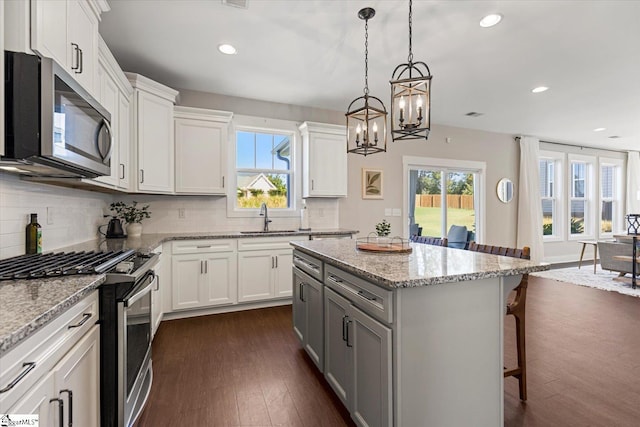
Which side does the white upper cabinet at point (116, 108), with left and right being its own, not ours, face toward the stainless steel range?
right

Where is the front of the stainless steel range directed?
to the viewer's right

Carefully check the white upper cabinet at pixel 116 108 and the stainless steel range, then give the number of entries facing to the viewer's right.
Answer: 2

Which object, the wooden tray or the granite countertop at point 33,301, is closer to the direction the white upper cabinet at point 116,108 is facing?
the wooden tray

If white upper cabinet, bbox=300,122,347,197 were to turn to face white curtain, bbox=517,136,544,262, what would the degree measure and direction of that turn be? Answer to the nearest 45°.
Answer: approximately 135° to its left

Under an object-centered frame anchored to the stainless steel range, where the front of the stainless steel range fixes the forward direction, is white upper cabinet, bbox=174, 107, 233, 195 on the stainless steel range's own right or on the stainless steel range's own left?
on the stainless steel range's own left

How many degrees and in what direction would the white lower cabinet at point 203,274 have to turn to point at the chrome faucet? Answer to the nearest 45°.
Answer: approximately 135° to its left

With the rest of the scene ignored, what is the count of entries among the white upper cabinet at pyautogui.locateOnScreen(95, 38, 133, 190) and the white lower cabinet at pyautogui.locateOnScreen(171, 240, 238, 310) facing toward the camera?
1

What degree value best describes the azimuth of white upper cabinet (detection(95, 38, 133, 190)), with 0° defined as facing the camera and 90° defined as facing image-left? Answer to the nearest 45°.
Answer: approximately 270°

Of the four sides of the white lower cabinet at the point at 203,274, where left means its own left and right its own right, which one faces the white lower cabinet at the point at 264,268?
left

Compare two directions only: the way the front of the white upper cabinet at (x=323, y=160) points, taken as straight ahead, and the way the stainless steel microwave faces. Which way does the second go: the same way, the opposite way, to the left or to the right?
to the left
